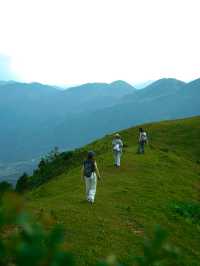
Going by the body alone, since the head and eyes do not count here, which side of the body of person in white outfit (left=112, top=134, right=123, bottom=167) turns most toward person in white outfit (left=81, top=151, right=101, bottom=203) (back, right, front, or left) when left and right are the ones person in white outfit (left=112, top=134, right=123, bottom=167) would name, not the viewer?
back

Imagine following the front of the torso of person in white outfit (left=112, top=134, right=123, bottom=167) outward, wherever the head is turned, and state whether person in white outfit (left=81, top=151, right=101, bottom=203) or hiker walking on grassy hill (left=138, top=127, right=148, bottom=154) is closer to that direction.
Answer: the hiker walking on grassy hill

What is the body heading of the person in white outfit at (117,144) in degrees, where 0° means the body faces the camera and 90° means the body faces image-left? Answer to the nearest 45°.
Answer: approximately 180°
